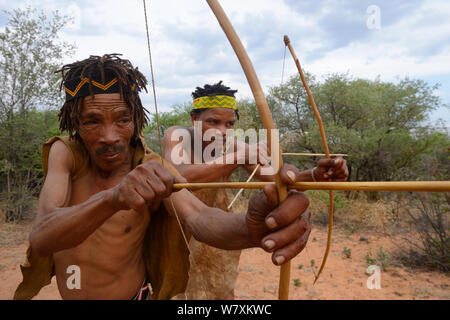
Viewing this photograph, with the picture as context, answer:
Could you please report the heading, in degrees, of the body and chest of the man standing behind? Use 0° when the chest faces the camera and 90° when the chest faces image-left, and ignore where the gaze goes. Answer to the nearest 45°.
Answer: approximately 315°

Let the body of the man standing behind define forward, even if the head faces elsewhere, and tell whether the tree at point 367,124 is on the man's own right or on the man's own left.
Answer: on the man's own left
